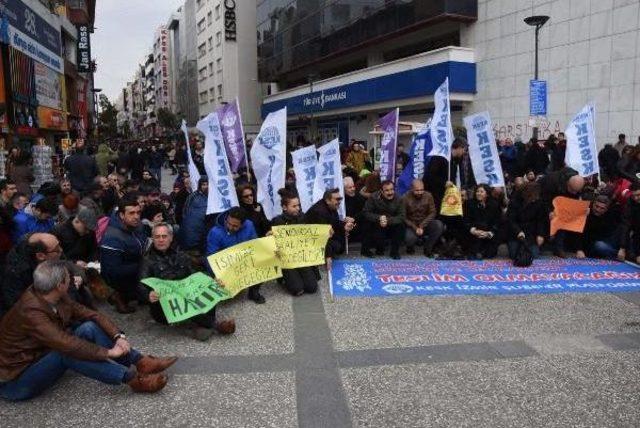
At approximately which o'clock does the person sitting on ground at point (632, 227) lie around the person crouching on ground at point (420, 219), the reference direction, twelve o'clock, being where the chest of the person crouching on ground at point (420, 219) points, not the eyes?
the person sitting on ground at point (632, 227) is roughly at 9 o'clock from the person crouching on ground at point (420, 219).

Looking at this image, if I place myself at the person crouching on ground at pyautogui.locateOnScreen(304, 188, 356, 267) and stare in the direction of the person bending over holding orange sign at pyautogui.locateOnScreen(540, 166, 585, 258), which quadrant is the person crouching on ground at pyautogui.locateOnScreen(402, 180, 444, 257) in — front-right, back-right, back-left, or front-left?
front-left

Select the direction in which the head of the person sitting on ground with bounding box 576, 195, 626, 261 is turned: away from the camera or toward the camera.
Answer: toward the camera

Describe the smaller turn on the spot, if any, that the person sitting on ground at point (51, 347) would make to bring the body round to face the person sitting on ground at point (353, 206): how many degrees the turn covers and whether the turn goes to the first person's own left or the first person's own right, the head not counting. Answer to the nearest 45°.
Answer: approximately 45° to the first person's own left

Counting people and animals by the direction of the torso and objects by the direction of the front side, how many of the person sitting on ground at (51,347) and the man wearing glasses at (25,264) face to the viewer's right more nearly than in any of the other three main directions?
2

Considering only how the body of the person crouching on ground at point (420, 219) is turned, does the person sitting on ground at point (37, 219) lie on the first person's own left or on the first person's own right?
on the first person's own right

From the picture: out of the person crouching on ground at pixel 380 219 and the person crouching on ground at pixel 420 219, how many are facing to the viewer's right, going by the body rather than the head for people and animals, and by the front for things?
0

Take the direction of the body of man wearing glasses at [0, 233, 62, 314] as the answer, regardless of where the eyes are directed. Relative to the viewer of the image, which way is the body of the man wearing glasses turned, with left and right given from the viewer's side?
facing to the right of the viewer

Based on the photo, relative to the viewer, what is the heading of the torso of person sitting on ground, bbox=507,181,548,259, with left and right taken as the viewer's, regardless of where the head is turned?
facing the viewer

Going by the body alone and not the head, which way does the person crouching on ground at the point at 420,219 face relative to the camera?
toward the camera

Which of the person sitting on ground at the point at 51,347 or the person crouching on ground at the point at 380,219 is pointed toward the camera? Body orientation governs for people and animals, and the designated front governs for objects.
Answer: the person crouching on ground at the point at 380,219

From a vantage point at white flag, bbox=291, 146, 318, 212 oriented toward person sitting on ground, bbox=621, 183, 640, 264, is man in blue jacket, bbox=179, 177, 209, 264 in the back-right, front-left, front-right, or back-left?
back-right

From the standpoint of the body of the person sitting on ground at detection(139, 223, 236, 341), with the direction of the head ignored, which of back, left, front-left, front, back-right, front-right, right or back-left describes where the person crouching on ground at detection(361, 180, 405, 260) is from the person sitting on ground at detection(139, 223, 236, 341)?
left

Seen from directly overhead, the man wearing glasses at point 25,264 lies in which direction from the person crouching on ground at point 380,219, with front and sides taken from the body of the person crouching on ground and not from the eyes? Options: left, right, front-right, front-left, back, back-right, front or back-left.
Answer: front-right

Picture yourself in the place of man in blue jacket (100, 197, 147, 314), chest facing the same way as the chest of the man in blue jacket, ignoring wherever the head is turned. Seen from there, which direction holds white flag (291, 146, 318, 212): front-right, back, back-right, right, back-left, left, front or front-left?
left

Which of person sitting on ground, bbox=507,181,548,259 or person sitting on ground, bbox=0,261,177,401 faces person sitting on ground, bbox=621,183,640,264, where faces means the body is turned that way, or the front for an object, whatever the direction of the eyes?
person sitting on ground, bbox=0,261,177,401

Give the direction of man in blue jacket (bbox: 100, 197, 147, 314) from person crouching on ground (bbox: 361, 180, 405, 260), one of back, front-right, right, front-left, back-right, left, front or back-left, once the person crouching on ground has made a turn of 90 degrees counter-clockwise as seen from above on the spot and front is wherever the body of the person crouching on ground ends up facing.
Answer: back-right
